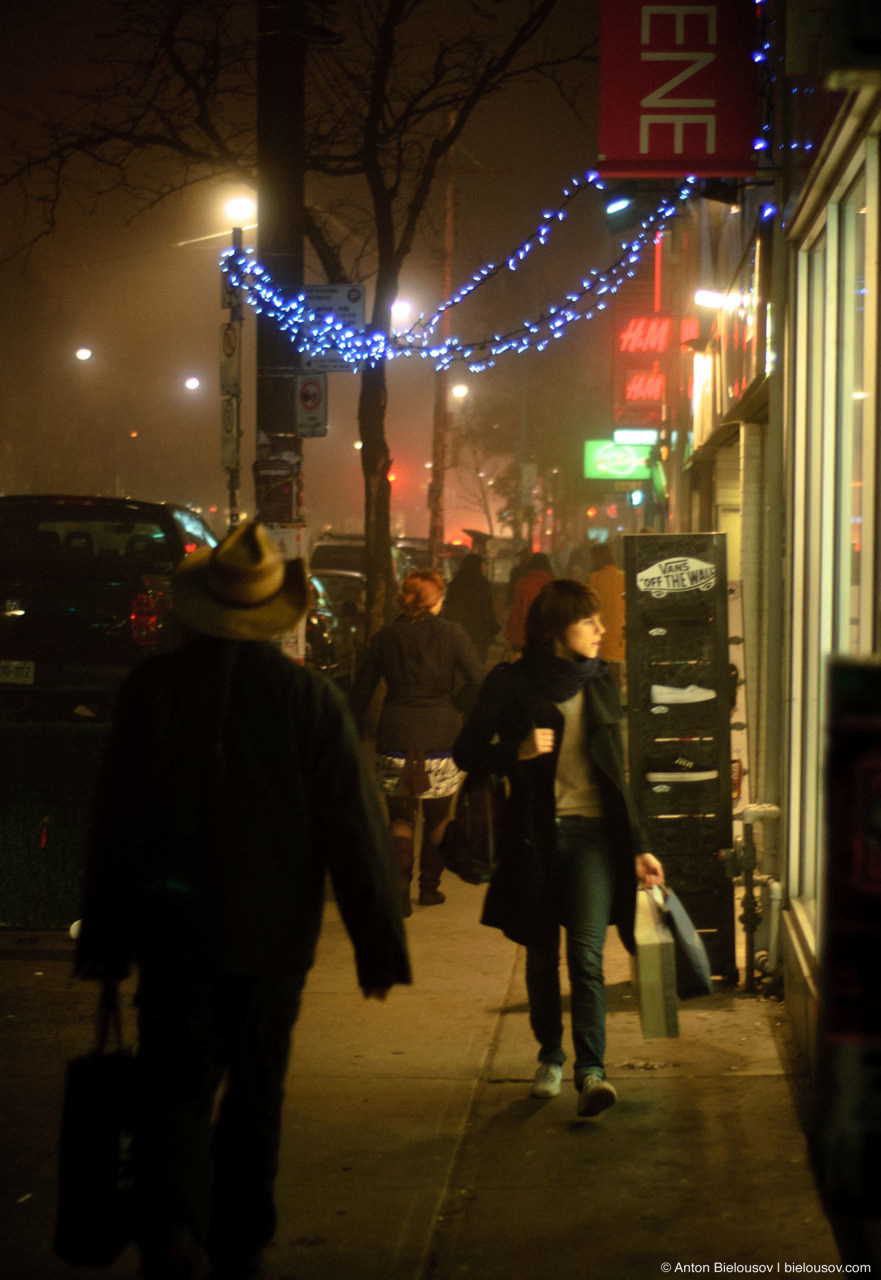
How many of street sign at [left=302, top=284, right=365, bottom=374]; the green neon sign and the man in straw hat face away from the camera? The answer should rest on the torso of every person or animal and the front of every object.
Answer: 1

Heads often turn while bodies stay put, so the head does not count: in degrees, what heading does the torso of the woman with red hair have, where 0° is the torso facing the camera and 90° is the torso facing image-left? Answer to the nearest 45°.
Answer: approximately 180°

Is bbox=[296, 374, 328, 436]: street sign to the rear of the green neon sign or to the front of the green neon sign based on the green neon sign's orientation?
to the front

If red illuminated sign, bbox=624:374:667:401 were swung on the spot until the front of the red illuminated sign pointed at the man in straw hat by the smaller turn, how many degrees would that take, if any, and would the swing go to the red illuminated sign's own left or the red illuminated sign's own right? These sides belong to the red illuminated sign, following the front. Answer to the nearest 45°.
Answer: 0° — it already faces them

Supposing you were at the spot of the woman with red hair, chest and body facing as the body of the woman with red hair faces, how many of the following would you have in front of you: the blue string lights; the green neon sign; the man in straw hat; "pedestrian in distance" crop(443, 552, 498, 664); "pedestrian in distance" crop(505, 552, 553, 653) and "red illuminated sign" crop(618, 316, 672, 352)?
5

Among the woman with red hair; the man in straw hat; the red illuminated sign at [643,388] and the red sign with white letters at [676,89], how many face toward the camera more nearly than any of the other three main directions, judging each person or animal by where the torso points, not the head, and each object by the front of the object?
2

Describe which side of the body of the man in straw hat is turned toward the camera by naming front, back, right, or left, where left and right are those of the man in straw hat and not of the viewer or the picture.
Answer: back

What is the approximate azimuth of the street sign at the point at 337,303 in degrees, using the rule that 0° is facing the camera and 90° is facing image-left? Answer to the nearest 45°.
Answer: approximately 0°
